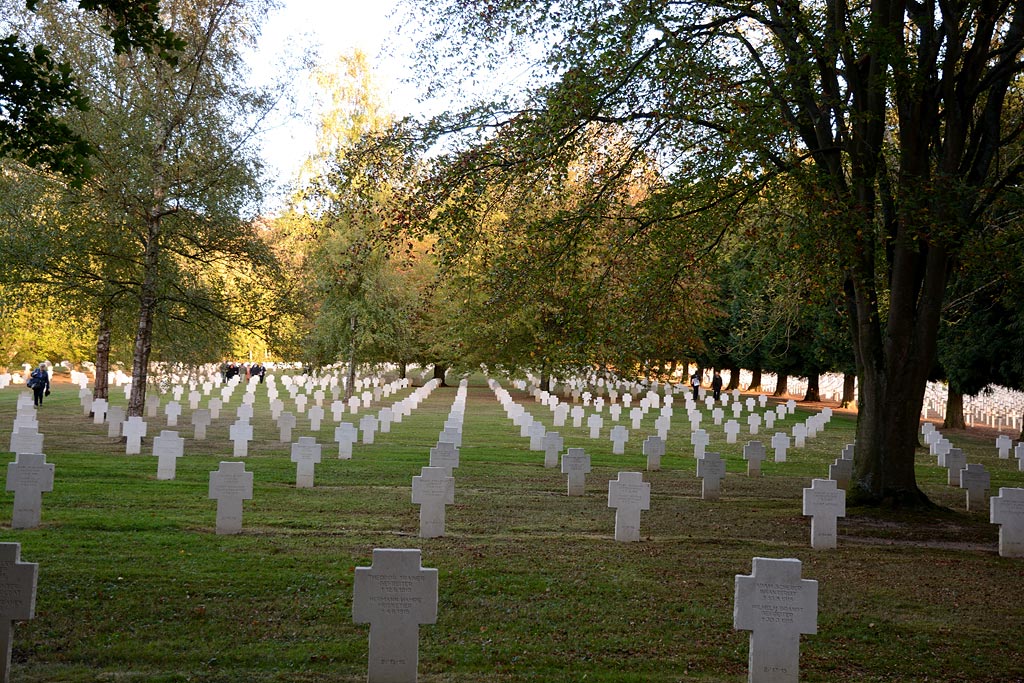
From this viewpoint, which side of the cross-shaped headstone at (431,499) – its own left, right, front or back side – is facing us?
front

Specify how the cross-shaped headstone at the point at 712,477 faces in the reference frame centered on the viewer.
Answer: facing the viewer

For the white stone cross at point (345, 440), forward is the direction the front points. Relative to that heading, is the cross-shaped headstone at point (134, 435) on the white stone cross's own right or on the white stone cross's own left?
on the white stone cross's own right

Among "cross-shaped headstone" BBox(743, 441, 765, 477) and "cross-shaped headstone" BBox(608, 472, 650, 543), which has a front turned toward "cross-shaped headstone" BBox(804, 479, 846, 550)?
"cross-shaped headstone" BBox(743, 441, 765, 477)

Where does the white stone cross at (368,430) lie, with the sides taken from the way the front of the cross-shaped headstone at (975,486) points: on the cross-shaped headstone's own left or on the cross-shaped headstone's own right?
on the cross-shaped headstone's own right

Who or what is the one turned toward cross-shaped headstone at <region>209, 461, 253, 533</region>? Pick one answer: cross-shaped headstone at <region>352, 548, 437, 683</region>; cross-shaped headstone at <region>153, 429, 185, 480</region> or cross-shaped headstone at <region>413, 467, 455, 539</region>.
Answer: cross-shaped headstone at <region>153, 429, 185, 480</region>

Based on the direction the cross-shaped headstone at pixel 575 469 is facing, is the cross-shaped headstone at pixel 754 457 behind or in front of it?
behind

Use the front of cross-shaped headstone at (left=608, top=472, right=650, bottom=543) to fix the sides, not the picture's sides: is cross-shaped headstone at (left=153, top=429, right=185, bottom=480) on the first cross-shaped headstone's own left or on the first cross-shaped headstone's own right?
on the first cross-shaped headstone's own right

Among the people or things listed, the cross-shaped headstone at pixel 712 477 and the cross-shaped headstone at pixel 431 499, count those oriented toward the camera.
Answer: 2

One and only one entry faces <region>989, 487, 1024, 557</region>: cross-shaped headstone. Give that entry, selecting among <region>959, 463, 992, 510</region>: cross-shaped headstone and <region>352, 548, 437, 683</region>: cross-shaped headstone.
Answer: <region>959, 463, 992, 510</region>: cross-shaped headstone

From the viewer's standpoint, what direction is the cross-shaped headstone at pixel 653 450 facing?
toward the camera

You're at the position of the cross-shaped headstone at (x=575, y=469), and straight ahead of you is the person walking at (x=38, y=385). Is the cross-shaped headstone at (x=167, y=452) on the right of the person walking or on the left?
left

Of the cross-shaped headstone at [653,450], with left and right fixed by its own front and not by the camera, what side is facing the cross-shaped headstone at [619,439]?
back

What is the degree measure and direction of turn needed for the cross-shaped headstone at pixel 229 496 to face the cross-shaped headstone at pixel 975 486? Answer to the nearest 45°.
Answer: approximately 90° to its left

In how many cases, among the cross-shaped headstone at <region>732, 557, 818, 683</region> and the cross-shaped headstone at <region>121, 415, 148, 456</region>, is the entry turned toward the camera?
2

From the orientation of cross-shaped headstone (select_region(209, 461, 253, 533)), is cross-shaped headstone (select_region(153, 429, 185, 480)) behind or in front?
behind

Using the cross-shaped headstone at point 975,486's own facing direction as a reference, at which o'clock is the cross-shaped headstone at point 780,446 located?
the cross-shaped headstone at point 780,446 is roughly at 5 o'clock from the cross-shaped headstone at point 975,486.
